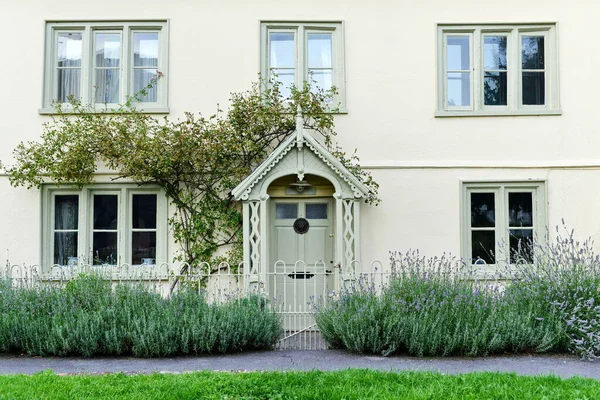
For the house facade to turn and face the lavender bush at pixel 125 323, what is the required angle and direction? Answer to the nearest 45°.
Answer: approximately 45° to its right

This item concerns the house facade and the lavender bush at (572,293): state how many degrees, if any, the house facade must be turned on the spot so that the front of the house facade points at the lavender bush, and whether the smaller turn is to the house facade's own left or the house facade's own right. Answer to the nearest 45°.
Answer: approximately 45° to the house facade's own left

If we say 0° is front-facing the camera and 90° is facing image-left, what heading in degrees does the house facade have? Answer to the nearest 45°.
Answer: approximately 0°

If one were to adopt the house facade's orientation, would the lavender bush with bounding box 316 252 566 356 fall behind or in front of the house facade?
in front
